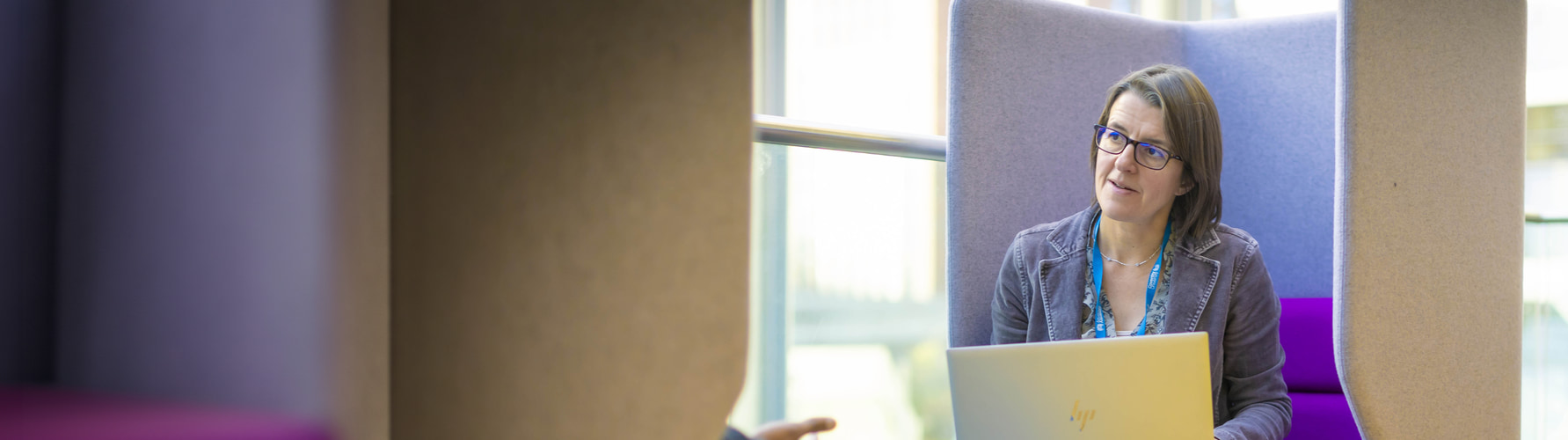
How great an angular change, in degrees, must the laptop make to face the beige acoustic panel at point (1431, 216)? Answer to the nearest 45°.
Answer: approximately 45° to its right

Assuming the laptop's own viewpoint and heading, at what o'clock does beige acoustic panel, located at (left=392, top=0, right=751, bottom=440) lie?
The beige acoustic panel is roughly at 7 o'clock from the laptop.

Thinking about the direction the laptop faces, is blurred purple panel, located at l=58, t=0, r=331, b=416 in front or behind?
behind

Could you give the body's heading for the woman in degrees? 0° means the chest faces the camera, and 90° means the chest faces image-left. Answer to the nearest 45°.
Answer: approximately 45°

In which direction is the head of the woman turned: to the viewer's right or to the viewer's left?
to the viewer's left

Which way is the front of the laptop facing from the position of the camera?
facing away from the viewer
